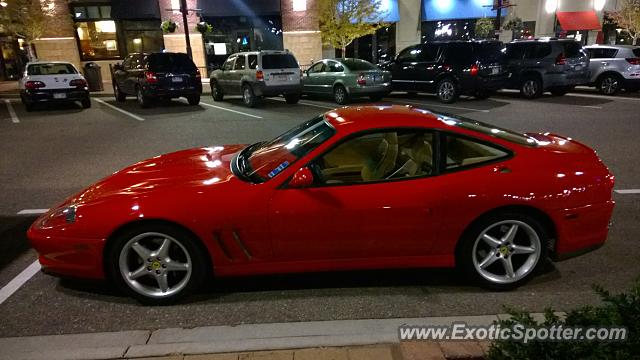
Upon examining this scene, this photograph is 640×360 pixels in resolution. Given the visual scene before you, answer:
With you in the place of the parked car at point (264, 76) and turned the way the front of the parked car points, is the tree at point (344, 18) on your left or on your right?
on your right

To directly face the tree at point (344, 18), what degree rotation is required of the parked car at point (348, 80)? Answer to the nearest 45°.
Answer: approximately 45° to its right

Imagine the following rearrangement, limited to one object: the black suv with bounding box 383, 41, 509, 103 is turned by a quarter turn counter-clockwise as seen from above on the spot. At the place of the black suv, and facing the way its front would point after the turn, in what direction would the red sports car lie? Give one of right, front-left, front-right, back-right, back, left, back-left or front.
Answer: front-left

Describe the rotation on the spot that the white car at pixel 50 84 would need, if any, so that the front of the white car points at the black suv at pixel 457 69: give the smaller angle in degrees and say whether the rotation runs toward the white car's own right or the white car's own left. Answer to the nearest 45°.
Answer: approximately 135° to the white car's own right

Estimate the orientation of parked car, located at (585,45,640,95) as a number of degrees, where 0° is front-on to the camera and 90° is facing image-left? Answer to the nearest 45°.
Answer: approximately 135°

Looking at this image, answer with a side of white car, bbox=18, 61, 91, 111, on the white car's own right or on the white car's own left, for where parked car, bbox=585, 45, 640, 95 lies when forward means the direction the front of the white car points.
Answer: on the white car's own right

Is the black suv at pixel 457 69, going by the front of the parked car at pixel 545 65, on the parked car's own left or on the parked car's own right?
on the parked car's own left

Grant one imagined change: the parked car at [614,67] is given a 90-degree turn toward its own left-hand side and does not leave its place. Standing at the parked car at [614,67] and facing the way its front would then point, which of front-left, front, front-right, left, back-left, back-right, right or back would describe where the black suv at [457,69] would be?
front

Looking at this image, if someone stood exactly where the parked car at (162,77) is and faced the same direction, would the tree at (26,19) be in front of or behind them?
in front

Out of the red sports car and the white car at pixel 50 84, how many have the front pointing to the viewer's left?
1

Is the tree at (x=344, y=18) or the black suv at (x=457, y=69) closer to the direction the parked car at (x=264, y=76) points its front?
the tree

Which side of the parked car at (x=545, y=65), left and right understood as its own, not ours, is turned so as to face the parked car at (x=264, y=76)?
left

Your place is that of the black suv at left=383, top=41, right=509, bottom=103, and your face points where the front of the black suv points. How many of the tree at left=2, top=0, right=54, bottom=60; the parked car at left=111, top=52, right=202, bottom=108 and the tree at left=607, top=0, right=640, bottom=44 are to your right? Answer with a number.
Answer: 1

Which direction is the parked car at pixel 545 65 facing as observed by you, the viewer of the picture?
facing away from the viewer and to the left of the viewer

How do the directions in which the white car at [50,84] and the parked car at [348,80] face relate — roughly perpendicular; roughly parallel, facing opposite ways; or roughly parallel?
roughly parallel

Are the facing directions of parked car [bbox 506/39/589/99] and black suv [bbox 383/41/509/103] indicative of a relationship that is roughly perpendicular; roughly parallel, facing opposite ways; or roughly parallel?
roughly parallel

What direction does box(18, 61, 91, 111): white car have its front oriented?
away from the camera

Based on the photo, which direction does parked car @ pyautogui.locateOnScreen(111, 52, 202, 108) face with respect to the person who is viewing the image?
facing away from the viewer and to the left of the viewer

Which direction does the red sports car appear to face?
to the viewer's left

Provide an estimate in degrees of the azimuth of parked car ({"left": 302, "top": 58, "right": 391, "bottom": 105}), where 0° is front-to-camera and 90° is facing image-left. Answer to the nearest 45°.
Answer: approximately 135°
